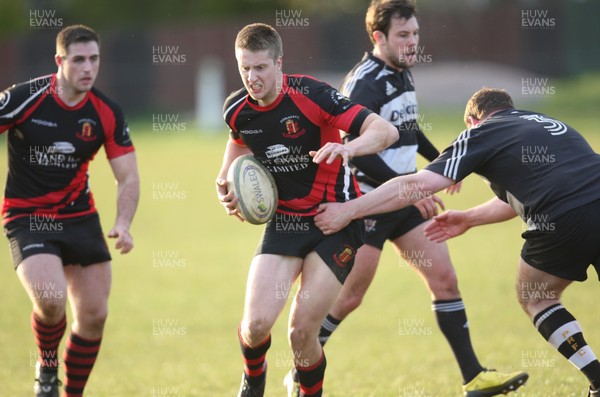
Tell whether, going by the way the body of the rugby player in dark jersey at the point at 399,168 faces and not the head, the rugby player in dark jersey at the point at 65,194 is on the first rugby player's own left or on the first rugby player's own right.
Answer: on the first rugby player's own right

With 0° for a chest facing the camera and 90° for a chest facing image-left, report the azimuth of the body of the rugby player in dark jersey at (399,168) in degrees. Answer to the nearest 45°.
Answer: approximately 315°

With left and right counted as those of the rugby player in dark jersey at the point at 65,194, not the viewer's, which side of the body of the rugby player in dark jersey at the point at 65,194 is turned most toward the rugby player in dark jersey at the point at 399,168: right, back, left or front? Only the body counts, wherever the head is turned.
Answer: left

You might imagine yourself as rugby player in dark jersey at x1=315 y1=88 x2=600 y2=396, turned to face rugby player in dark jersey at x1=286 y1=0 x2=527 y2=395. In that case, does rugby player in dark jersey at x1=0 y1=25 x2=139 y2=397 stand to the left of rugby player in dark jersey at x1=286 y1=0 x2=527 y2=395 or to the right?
left

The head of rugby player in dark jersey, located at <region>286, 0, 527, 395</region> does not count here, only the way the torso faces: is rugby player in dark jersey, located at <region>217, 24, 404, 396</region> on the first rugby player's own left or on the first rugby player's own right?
on the first rugby player's own right

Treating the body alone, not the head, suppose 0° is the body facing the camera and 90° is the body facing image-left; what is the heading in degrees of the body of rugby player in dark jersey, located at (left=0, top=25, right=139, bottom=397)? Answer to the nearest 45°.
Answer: approximately 0°

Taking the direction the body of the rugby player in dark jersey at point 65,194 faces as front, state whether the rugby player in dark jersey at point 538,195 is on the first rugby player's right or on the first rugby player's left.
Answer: on the first rugby player's left
